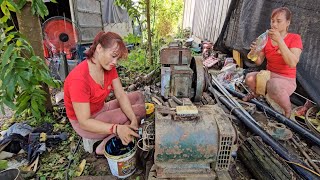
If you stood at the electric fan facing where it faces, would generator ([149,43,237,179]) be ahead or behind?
ahead

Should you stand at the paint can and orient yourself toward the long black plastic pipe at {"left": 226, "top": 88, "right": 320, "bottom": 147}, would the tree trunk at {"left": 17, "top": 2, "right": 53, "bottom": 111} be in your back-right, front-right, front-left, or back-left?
back-left

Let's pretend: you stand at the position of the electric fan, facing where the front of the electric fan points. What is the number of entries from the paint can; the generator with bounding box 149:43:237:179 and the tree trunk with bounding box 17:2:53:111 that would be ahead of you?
3

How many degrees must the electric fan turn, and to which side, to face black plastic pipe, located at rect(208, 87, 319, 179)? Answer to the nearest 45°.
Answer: approximately 45° to its left

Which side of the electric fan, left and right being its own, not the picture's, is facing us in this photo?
front

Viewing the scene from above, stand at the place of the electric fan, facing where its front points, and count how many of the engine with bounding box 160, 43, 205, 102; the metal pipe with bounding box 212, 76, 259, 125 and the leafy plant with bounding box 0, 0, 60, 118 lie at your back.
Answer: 0

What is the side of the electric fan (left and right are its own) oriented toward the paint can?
front

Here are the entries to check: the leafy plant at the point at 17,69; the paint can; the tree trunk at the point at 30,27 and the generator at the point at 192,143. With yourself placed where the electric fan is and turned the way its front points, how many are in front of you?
4

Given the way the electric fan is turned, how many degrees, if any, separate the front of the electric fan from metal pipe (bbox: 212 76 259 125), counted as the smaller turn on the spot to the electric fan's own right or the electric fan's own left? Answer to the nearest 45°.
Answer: approximately 45° to the electric fan's own left

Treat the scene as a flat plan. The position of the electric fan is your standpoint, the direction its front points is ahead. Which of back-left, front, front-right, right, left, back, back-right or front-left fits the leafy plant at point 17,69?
front

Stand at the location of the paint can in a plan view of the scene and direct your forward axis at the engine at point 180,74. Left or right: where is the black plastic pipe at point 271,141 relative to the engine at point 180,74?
right

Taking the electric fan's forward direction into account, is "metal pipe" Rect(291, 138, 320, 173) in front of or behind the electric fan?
in front

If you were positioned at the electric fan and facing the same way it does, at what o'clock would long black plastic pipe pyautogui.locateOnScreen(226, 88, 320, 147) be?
The long black plastic pipe is roughly at 11 o'clock from the electric fan.
